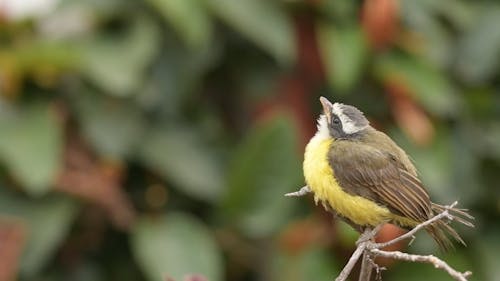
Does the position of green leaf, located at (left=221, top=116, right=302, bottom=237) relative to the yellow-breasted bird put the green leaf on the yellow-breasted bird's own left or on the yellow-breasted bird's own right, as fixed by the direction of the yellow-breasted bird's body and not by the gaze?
on the yellow-breasted bird's own right

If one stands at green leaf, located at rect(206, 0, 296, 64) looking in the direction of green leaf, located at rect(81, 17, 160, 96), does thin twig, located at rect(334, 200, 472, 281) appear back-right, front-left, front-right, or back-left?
back-left

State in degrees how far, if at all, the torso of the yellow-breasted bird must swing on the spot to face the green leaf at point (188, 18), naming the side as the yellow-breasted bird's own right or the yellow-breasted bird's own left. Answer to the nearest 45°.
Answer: approximately 45° to the yellow-breasted bird's own right

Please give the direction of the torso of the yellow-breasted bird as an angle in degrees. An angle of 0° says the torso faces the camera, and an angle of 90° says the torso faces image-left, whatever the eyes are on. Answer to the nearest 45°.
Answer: approximately 90°

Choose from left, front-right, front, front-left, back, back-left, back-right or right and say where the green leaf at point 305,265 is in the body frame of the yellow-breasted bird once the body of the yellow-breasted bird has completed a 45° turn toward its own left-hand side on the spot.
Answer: back-right
